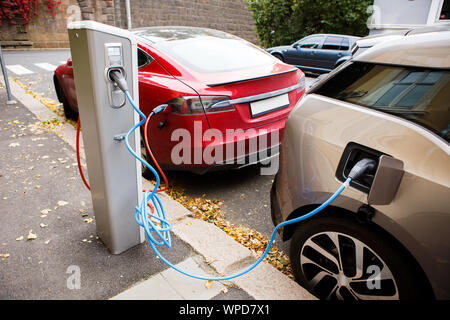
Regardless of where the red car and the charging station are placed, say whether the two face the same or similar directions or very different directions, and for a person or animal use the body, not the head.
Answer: very different directions

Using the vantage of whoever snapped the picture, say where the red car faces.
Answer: facing away from the viewer and to the left of the viewer

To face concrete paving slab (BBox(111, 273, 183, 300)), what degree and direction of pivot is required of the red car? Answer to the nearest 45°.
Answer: approximately 135° to its left

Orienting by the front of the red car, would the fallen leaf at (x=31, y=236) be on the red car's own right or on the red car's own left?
on the red car's own left

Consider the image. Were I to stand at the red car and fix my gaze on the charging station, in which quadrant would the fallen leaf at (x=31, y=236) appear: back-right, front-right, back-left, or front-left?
front-right

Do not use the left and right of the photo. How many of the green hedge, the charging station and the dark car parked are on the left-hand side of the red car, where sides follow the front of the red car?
1
